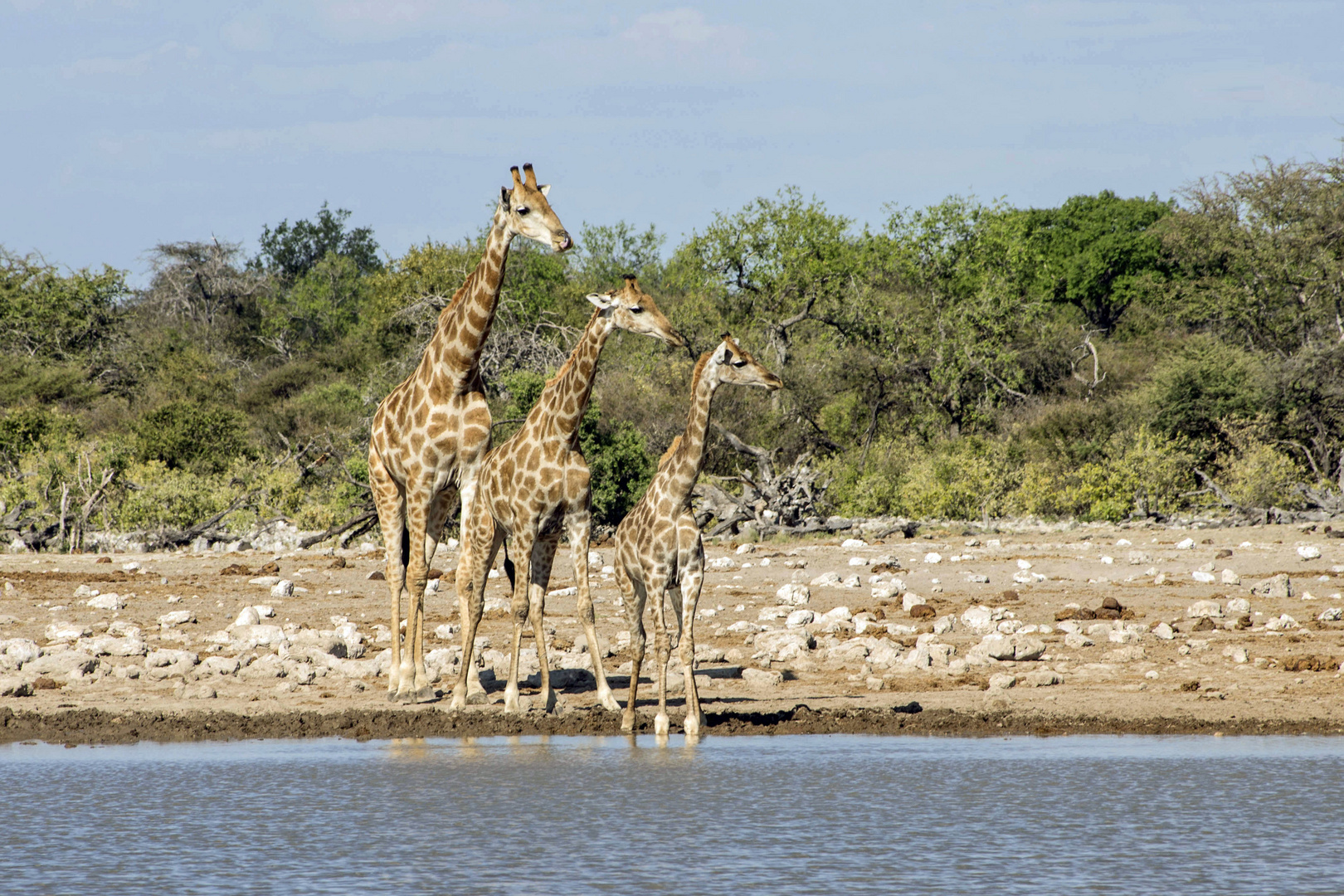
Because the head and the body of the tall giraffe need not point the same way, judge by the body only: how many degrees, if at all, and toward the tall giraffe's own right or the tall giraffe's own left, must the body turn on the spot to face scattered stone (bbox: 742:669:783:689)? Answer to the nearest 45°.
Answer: approximately 45° to the tall giraffe's own left

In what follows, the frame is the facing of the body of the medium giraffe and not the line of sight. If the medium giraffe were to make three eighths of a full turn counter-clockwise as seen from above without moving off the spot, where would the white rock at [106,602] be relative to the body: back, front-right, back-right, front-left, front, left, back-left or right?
front-left

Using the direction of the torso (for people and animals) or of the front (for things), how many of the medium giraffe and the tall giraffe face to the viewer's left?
0

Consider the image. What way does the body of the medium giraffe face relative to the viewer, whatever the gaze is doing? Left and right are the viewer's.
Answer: facing the viewer and to the right of the viewer

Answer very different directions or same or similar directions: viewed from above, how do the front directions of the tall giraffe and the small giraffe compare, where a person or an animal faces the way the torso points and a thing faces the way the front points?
same or similar directions

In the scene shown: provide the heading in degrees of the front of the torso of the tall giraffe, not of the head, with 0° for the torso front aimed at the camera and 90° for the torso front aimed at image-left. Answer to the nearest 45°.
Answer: approximately 315°

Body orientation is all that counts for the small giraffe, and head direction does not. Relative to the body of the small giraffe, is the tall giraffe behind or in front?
behind

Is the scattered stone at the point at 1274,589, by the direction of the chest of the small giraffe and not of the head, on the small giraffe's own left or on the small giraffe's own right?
on the small giraffe's own left

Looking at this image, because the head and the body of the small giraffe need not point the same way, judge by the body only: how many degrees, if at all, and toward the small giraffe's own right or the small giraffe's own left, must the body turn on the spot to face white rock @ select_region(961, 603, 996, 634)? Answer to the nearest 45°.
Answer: approximately 90° to the small giraffe's own left

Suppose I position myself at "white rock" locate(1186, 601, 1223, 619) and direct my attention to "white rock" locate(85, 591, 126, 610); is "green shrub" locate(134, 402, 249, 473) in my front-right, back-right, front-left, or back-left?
front-right

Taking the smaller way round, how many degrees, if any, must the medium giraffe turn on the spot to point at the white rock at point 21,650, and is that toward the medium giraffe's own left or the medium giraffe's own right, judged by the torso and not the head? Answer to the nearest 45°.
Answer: approximately 180°

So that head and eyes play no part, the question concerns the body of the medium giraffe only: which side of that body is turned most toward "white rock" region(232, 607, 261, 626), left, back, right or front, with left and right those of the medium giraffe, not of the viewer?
back

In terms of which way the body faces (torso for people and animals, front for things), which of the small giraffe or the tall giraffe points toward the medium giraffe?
the tall giraffe

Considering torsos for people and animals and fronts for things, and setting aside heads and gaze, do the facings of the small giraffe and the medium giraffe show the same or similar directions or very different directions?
same or similar directions
